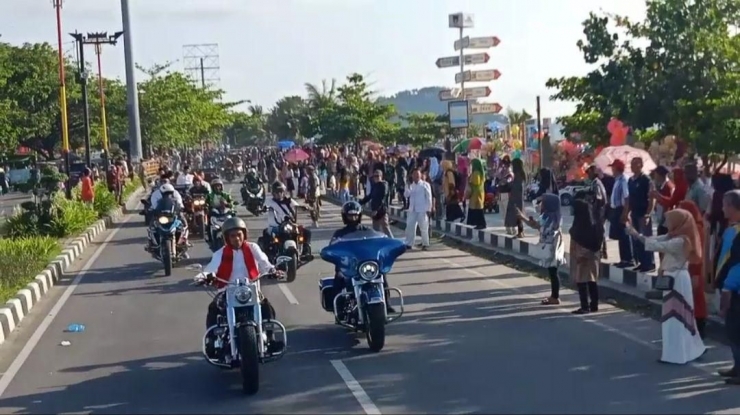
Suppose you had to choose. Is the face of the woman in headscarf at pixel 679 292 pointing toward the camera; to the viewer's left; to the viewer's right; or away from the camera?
to the viewer's left

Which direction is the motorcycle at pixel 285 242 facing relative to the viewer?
toward the camera

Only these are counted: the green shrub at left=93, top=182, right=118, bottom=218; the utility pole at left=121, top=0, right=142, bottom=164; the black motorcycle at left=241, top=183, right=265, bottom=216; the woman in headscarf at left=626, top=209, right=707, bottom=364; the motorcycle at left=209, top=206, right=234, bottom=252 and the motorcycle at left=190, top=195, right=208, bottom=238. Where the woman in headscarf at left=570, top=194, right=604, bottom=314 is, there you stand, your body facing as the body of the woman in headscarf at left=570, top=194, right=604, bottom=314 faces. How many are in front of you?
5

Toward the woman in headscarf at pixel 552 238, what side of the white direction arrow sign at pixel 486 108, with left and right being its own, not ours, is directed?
front

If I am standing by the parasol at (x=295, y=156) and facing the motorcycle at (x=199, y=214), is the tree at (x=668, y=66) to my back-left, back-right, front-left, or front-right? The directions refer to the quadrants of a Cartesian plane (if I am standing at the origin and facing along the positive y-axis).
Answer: front-left

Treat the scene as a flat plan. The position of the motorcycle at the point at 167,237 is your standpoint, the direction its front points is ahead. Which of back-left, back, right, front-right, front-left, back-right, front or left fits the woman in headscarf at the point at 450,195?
back-left

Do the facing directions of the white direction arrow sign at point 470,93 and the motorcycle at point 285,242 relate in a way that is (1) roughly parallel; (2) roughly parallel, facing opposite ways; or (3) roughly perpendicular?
roughly parallel

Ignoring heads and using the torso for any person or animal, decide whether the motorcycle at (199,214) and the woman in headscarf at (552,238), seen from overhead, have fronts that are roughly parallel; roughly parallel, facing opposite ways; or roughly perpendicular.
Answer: roughly perpendicular

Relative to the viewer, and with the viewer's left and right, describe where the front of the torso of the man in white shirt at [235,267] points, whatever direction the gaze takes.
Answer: facing the viewer

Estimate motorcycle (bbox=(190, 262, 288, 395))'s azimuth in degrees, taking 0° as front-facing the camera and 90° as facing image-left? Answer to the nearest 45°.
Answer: approximately 0°

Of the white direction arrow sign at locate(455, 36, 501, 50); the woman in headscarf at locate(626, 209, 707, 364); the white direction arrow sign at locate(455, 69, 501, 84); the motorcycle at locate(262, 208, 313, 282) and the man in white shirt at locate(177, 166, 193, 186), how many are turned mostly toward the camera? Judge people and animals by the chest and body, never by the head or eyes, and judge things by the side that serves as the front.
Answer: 4

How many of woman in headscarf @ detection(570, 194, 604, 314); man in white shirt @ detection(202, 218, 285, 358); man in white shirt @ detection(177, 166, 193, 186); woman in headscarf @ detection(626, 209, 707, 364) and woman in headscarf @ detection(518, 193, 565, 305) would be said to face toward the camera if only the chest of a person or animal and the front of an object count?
2

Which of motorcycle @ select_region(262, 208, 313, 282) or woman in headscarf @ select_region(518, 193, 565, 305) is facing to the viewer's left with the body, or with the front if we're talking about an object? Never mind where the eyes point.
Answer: the woman in headscarf

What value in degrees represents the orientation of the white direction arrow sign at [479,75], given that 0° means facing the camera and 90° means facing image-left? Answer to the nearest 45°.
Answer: approximately 0°

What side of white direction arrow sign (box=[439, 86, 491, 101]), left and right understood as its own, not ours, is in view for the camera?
front

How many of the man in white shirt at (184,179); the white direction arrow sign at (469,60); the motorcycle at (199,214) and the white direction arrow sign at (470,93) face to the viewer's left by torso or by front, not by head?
0

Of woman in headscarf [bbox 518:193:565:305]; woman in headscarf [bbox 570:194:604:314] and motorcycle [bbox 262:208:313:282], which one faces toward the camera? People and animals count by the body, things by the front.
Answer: the motorcycle
